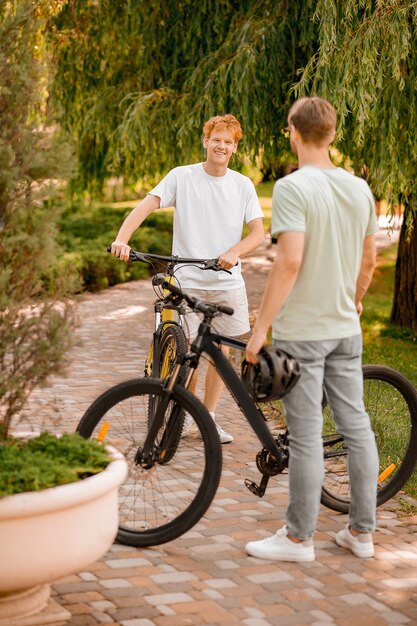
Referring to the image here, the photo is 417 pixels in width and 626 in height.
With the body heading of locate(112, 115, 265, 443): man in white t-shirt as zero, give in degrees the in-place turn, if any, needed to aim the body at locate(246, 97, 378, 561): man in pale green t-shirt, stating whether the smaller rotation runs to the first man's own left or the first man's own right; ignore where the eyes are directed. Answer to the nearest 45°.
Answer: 0° — they already face them

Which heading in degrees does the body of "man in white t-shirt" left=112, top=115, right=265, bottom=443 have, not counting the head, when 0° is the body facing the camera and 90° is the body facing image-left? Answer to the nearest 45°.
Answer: approximately 0°

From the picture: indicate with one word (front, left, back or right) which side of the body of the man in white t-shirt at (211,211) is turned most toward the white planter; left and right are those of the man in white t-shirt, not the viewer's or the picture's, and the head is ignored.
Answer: front

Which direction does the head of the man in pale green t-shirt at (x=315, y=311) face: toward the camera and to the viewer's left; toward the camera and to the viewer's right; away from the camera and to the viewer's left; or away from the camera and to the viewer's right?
away from the camera and to the viewer's left

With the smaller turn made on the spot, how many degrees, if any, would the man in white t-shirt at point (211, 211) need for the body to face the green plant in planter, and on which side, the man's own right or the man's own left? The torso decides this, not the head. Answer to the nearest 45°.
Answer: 0° — they already face it

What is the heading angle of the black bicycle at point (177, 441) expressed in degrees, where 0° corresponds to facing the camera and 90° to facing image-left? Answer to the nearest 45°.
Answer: approximately 45°

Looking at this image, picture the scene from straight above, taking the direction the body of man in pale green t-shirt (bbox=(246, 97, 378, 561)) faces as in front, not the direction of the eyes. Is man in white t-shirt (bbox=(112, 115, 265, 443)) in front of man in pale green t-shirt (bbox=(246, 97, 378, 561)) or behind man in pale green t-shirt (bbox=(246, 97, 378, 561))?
in front

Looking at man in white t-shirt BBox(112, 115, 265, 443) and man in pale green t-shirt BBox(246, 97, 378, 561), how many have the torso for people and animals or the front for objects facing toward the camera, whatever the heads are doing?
1

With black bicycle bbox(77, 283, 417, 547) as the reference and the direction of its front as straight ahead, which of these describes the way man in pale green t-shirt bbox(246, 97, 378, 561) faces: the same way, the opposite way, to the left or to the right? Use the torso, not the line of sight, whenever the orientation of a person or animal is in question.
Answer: to the right

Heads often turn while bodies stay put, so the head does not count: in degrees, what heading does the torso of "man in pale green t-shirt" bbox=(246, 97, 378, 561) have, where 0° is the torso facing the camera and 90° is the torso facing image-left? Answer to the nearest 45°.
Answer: approximately 135°
